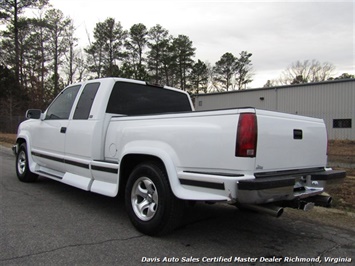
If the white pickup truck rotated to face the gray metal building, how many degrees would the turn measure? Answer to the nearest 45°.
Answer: approximately 90° to its right

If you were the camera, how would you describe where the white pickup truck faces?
facing away from the viewer and to the left of the viewer
